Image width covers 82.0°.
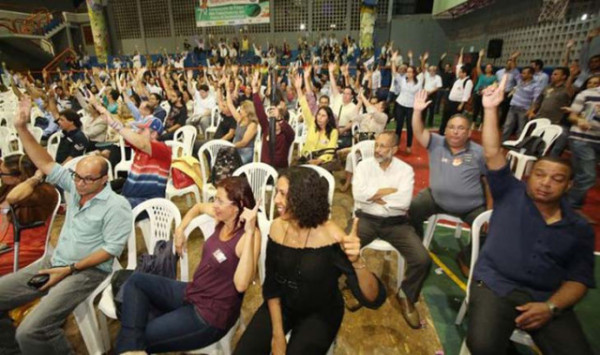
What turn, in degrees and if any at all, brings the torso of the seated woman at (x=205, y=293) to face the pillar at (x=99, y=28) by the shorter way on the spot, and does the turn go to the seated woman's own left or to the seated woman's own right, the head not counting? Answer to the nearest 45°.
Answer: approximately 135° to the seated woman's own right

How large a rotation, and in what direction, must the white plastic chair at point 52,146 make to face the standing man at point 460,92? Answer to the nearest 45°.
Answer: approximately 135° to its left

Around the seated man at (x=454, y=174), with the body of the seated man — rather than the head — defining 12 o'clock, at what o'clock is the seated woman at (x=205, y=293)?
The seated woman is roughly at 1 o'clock from the seated man.

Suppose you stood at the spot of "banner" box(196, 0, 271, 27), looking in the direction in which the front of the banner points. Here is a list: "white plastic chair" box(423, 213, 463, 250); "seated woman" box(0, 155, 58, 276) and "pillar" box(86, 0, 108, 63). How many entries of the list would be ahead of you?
2

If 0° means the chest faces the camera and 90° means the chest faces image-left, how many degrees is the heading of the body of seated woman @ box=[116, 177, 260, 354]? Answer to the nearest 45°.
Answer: approximately 45°

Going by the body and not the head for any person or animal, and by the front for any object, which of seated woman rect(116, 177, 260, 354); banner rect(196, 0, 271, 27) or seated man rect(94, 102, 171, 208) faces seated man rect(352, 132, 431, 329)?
the banner

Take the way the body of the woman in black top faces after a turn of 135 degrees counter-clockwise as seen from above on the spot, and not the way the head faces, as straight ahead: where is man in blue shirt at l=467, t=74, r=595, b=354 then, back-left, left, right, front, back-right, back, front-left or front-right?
front

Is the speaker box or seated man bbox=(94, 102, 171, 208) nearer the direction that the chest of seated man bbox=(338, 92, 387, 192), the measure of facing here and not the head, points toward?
the seated man

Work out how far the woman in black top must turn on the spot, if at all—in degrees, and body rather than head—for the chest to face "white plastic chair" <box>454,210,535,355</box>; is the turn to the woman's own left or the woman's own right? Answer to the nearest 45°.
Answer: approximately 135° to the woman's own left
